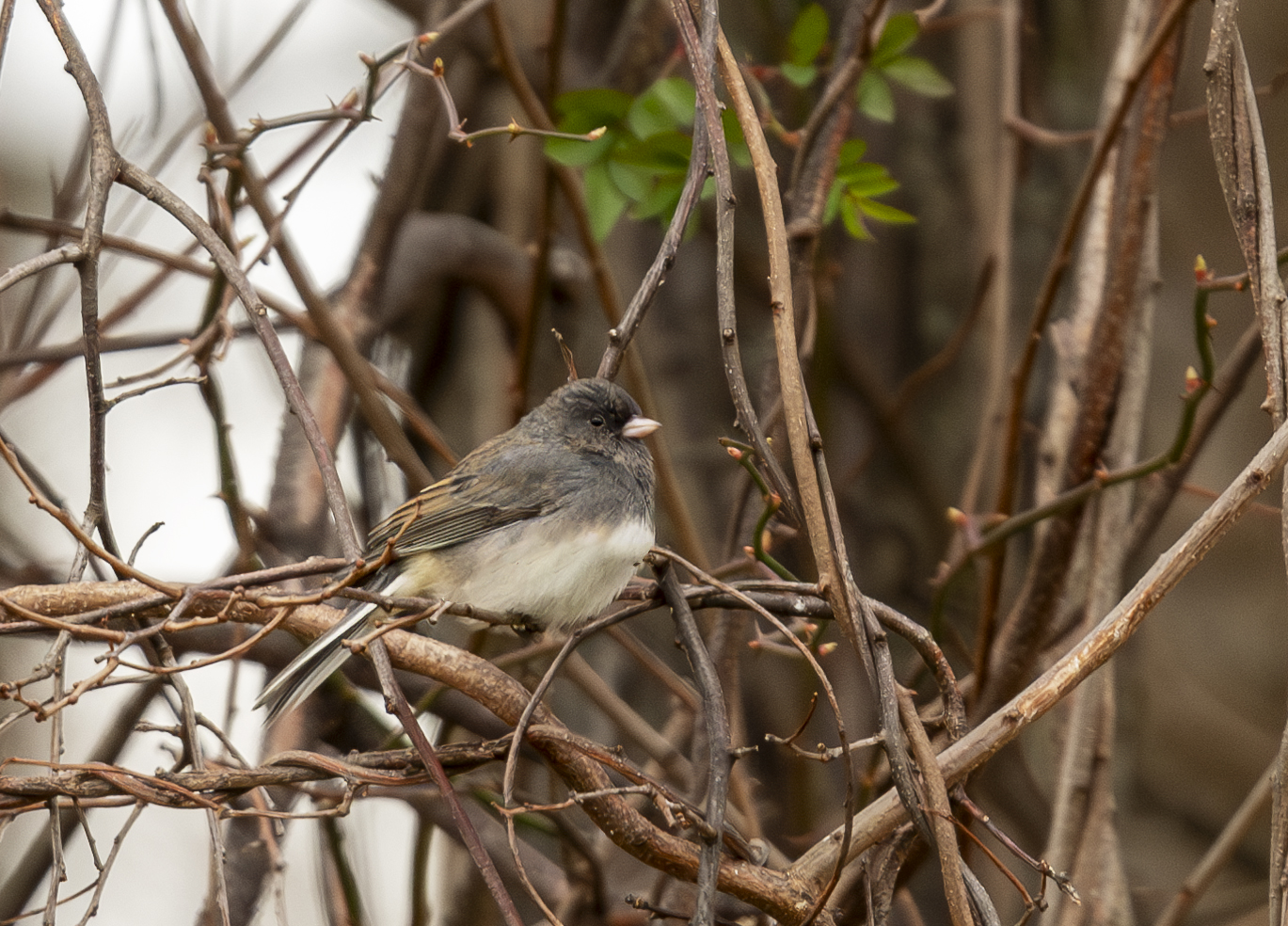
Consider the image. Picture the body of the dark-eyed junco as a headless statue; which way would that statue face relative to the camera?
to the viewer's right
